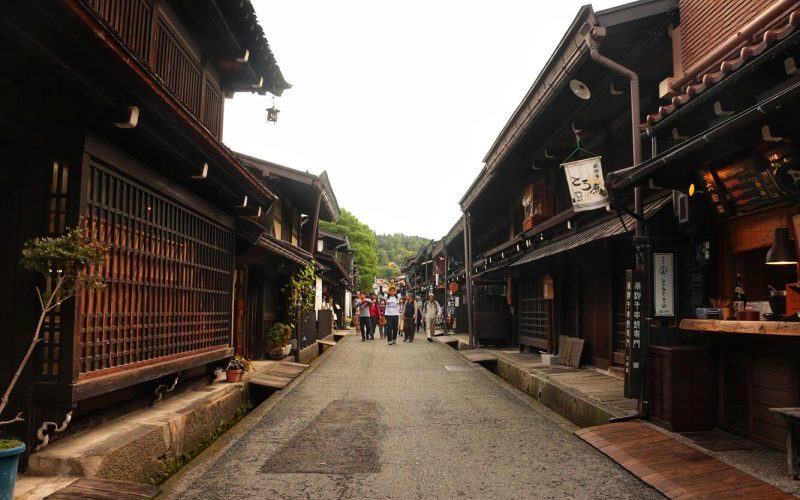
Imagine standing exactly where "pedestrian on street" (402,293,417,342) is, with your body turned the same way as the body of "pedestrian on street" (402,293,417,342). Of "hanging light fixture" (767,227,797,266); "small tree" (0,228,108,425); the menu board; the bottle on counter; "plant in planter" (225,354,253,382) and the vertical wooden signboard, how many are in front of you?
6

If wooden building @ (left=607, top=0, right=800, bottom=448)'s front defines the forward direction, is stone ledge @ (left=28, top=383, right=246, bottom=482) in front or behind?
in front

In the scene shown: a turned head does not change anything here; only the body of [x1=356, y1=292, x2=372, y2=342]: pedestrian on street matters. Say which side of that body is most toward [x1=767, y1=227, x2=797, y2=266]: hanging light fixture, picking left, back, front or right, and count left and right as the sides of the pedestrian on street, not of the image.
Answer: front

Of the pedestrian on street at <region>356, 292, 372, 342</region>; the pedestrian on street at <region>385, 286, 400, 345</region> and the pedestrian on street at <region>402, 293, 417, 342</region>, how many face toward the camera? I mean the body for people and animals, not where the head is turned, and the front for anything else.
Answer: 3

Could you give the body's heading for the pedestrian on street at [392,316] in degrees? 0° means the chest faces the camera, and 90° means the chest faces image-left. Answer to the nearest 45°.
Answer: approximately 0°

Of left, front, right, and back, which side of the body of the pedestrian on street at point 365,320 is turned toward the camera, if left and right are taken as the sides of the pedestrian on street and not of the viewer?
front

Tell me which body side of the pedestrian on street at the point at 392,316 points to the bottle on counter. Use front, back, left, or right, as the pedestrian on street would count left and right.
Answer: front

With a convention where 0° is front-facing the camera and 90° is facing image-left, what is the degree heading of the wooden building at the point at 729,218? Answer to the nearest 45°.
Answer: approximately 45°

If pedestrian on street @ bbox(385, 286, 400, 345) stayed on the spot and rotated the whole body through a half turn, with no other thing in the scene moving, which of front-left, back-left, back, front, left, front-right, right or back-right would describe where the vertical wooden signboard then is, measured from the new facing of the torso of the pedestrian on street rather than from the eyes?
back

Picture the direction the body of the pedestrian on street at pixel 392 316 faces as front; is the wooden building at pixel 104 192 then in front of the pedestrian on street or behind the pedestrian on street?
in front

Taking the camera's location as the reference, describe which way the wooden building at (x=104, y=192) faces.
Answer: facing the viewer and to the right of the viewer

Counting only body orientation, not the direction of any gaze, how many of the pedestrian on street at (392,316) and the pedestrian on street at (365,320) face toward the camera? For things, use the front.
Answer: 2

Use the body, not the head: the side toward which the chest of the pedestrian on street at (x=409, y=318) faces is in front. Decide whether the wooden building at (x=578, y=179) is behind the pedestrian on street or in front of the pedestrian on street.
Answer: in front

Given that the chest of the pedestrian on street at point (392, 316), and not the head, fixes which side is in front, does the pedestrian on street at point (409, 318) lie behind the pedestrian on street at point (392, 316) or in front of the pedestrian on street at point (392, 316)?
behind

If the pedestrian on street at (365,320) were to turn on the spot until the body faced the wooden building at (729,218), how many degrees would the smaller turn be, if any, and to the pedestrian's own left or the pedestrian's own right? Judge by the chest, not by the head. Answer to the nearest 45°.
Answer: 0° — they already face it

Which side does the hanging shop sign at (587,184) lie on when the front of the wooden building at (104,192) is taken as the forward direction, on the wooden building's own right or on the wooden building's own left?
on the wooden building's own left

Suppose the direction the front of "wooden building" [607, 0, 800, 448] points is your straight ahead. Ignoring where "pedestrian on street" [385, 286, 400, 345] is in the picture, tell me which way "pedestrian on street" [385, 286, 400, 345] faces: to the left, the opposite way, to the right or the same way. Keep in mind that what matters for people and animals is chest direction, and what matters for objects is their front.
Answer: to the left

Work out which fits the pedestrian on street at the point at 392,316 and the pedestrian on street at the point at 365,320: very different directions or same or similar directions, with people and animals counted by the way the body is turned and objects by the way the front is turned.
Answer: same or similar directions

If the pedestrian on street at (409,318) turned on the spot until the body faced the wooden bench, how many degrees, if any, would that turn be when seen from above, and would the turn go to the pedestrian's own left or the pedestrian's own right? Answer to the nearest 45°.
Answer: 0° — they already face it
